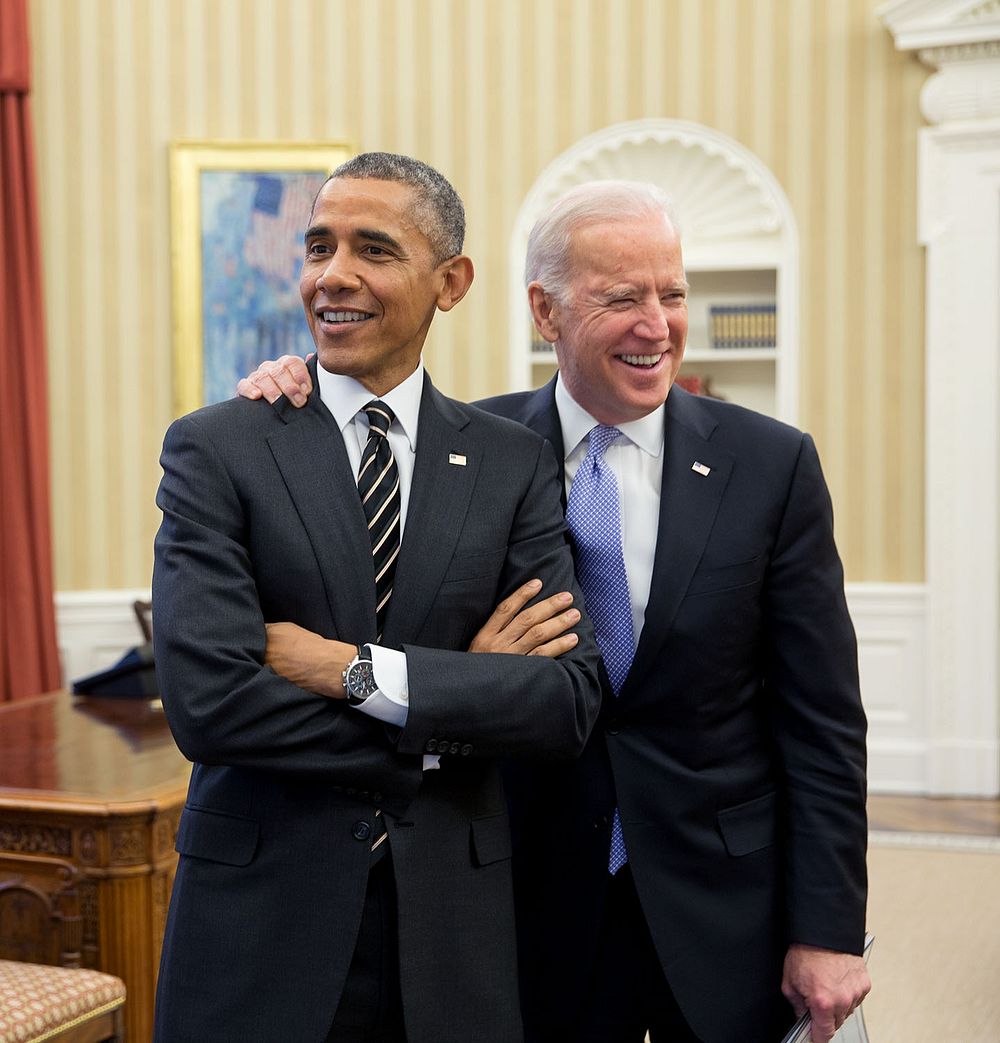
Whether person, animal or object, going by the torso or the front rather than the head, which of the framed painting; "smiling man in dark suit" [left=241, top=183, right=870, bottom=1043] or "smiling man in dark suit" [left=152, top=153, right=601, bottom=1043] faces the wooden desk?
the framed painting

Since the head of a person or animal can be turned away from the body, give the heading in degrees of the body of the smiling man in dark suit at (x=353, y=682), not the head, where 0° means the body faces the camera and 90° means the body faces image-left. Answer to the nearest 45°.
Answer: approximately 0°

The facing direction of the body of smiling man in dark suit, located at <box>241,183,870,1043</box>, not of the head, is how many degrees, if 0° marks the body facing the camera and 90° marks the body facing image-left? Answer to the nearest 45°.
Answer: approximately 0°

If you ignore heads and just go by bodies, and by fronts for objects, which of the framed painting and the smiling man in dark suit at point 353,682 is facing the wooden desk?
the framed painting

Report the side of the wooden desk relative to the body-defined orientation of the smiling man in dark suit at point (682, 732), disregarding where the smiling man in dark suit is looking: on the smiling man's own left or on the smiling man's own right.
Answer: on the smiling man's own right

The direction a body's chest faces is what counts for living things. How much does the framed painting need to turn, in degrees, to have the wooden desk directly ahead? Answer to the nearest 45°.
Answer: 0° — it already faces it
